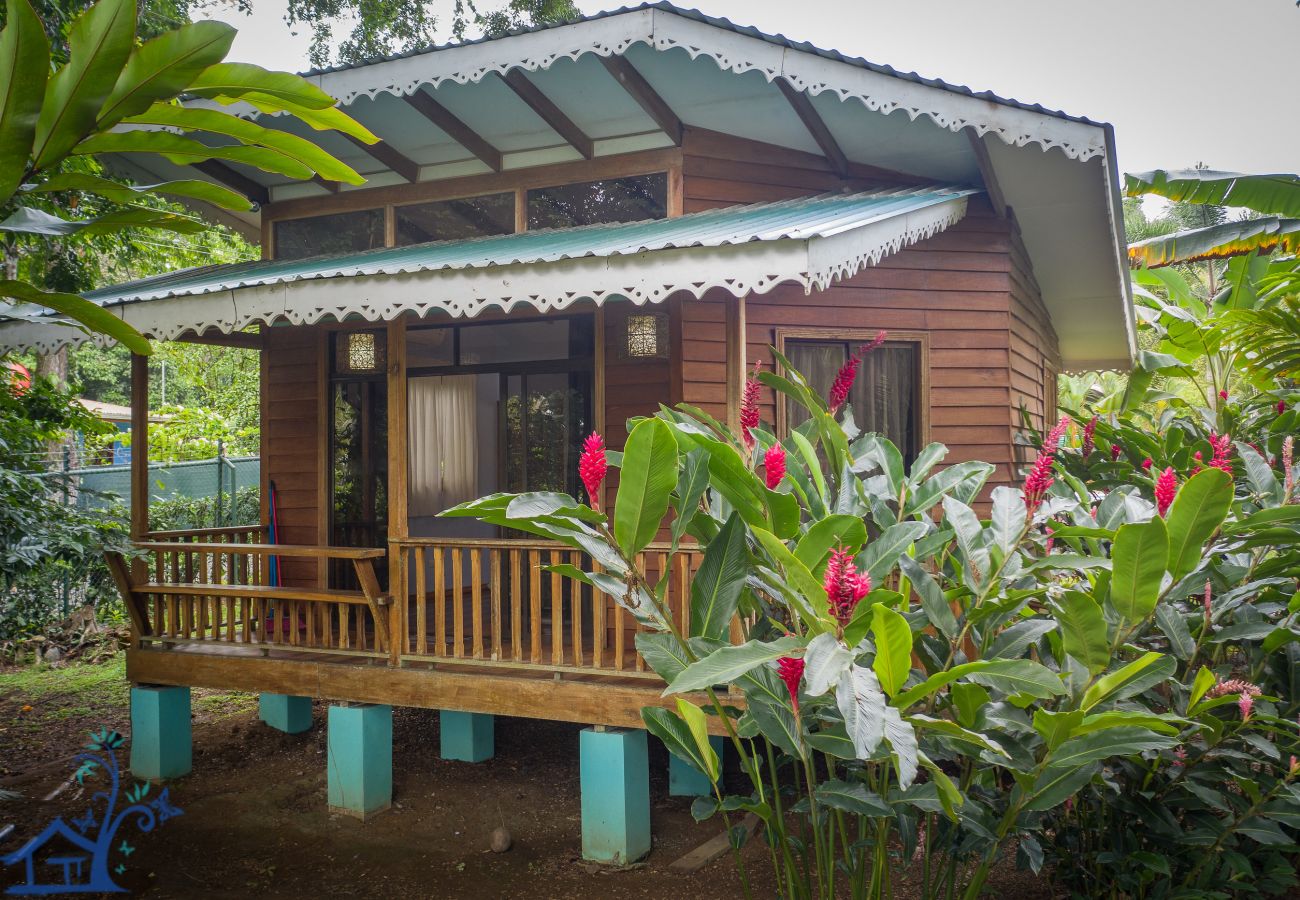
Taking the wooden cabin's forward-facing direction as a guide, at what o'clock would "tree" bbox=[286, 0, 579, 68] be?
The tree is roughly at 4 o'clock from the wooden cabin.

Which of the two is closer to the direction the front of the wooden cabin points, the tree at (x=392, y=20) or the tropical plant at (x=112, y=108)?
the tropical plant

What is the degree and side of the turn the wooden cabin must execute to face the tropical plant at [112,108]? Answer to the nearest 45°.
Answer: approximately 45° to its left

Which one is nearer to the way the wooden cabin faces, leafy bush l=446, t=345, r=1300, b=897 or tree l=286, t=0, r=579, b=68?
the leafy bush

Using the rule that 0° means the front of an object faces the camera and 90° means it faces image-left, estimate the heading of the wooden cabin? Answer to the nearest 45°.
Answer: approximately 45°

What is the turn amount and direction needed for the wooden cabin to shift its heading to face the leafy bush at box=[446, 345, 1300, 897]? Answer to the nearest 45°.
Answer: approximately 45° to its left
